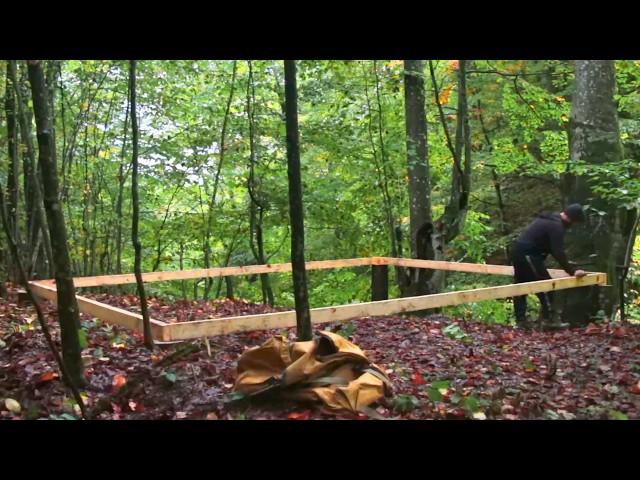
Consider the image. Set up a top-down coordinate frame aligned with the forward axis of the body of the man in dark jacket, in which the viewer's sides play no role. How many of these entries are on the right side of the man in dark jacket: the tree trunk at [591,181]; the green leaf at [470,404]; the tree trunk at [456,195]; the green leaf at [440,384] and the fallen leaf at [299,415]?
3

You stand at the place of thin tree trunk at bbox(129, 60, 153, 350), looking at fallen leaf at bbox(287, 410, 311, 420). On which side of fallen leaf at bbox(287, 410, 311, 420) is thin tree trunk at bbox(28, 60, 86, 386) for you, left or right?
right

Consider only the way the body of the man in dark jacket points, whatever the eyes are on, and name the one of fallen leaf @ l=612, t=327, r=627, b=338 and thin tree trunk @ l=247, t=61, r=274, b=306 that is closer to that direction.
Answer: the fallen leaf

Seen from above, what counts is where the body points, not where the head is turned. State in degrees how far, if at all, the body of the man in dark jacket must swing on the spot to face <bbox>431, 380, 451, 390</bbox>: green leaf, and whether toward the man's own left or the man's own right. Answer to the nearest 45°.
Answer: approximately 90° to the man's own right

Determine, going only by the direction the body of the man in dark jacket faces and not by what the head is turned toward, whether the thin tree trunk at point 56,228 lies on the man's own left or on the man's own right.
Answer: on the man's own right

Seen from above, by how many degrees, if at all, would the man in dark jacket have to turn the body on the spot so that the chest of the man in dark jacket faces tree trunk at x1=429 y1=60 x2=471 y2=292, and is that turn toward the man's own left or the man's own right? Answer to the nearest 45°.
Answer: approximately 135° to the man's own left

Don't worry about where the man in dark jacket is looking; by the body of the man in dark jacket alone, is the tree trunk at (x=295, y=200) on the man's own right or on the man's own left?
on the man's own right

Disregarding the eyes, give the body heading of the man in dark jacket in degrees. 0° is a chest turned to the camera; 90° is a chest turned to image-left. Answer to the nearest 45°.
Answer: approximately 270°

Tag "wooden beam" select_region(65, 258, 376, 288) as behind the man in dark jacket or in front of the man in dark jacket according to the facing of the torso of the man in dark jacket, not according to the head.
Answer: behind

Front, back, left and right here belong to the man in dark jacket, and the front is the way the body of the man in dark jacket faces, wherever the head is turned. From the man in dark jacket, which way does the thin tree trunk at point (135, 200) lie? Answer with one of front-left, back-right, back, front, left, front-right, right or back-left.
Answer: back-right

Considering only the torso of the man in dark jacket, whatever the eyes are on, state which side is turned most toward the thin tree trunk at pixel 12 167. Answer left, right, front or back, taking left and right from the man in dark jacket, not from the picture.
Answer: back

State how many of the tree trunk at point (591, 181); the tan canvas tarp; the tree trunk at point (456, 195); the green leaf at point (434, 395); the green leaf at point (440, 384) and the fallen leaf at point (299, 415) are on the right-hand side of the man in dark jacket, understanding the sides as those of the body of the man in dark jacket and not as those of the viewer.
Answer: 4

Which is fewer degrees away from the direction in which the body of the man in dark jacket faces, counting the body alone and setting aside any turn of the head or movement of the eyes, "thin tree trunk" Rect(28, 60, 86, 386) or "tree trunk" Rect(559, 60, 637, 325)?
the tree trunk

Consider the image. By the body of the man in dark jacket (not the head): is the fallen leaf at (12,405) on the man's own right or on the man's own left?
on the man's own right
